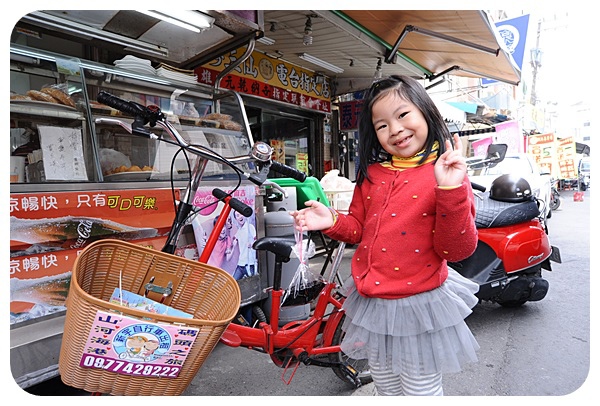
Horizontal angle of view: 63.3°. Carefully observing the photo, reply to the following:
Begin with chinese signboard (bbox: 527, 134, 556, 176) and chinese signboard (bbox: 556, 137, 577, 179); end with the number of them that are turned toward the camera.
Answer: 2

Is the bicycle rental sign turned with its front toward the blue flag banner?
no

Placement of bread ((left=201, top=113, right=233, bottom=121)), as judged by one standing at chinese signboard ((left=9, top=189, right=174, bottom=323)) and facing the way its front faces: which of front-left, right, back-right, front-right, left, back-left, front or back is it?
left

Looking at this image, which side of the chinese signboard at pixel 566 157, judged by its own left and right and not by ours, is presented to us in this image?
front

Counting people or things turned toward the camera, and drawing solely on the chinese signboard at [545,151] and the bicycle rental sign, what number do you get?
2

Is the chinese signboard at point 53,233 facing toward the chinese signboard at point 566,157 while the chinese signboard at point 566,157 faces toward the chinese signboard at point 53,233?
no

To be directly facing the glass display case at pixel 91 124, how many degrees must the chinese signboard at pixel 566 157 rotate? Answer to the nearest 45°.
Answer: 0° — it already faces it

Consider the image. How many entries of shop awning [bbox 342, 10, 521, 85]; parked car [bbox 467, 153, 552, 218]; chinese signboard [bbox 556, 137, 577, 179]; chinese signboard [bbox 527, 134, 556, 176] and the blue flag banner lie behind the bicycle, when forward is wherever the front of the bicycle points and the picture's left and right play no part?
5

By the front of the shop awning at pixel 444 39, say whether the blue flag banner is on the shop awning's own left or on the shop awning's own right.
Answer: on the shop awning's own left

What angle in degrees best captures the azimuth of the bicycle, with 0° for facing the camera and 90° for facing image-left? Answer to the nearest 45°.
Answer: approximately 45°

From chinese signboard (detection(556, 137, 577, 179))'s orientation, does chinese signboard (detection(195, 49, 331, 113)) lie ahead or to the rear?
ahead

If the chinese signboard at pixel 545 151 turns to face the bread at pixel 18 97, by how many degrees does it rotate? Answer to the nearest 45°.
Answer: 0° — it already faces it

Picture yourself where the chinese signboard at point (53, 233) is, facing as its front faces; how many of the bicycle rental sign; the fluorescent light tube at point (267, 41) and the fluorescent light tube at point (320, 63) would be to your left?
2

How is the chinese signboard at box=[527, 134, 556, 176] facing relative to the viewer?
toward the camera

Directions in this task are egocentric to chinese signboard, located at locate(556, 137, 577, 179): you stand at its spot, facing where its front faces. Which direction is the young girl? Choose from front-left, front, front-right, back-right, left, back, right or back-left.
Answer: front

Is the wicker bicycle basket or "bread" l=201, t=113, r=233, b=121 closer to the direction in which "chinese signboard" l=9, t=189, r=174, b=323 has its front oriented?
the wicker bicycle basket

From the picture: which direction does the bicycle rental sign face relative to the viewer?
toward the camera
